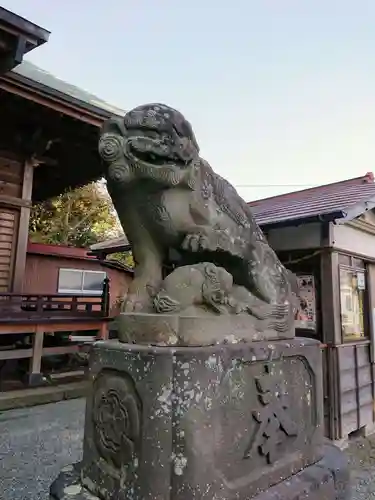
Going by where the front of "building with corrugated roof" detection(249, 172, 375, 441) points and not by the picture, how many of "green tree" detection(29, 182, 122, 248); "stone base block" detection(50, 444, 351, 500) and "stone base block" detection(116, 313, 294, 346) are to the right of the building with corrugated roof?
1

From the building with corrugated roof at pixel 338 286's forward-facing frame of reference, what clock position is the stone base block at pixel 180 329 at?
The stone base block is roughly at 11 o'clock from the building with corrugated roof.

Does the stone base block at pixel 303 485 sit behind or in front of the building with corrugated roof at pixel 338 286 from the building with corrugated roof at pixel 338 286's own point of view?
in front

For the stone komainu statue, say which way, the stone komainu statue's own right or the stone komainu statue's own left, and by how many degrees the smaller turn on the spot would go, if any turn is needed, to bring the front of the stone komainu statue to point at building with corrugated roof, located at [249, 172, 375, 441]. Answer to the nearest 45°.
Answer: approximately 180°

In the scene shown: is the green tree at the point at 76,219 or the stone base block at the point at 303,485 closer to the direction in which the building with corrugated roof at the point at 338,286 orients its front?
the stone base block

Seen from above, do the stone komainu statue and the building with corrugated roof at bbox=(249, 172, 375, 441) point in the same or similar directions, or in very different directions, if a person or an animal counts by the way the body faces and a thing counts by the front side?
same or similar directions

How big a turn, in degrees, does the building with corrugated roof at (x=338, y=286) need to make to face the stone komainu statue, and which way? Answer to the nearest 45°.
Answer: approximately 45° to its left

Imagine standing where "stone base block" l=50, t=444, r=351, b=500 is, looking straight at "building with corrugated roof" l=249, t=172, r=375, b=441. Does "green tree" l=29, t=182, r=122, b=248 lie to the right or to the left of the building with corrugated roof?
left

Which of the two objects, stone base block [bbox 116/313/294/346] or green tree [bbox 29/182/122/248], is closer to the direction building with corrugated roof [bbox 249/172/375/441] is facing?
the stone base block

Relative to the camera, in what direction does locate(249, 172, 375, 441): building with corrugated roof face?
facing the viewer and to the left of the viewer

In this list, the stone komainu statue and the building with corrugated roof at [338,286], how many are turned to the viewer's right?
0
